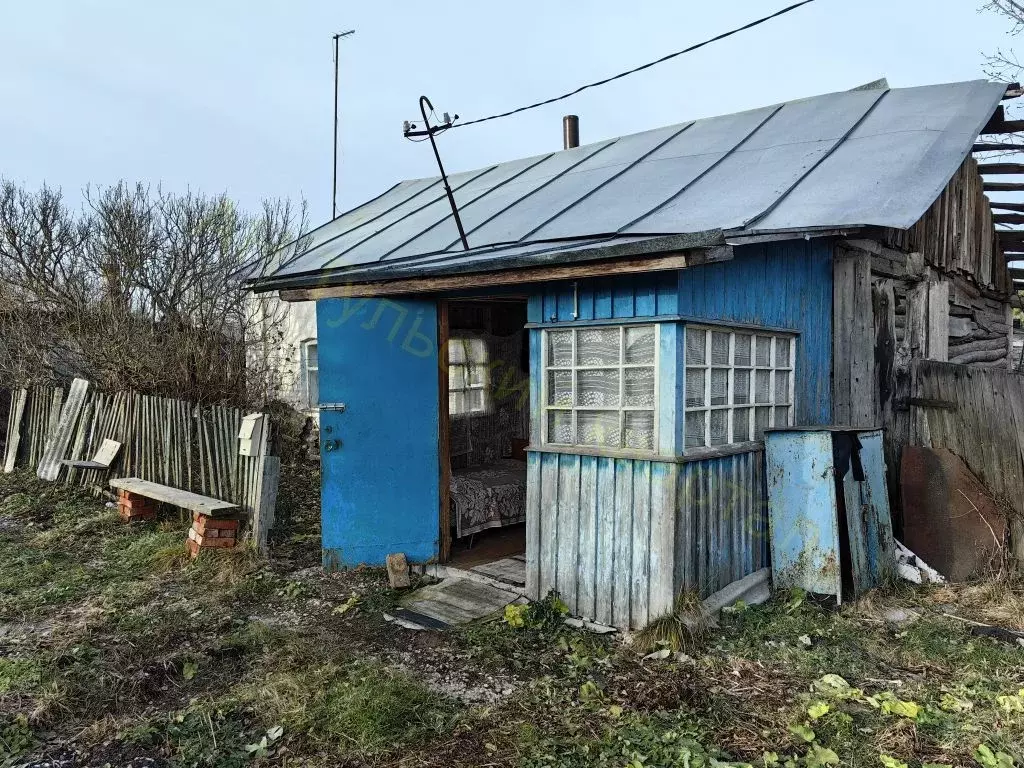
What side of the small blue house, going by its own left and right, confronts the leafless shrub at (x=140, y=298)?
right

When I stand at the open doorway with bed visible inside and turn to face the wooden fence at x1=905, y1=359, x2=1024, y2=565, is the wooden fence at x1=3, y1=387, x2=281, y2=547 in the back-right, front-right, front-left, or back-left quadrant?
back-left

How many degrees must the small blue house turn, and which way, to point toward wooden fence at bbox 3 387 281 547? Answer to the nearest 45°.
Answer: approximately 45° to its right

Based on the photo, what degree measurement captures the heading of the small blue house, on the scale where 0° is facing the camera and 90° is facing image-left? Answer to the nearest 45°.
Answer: approximately 45°
